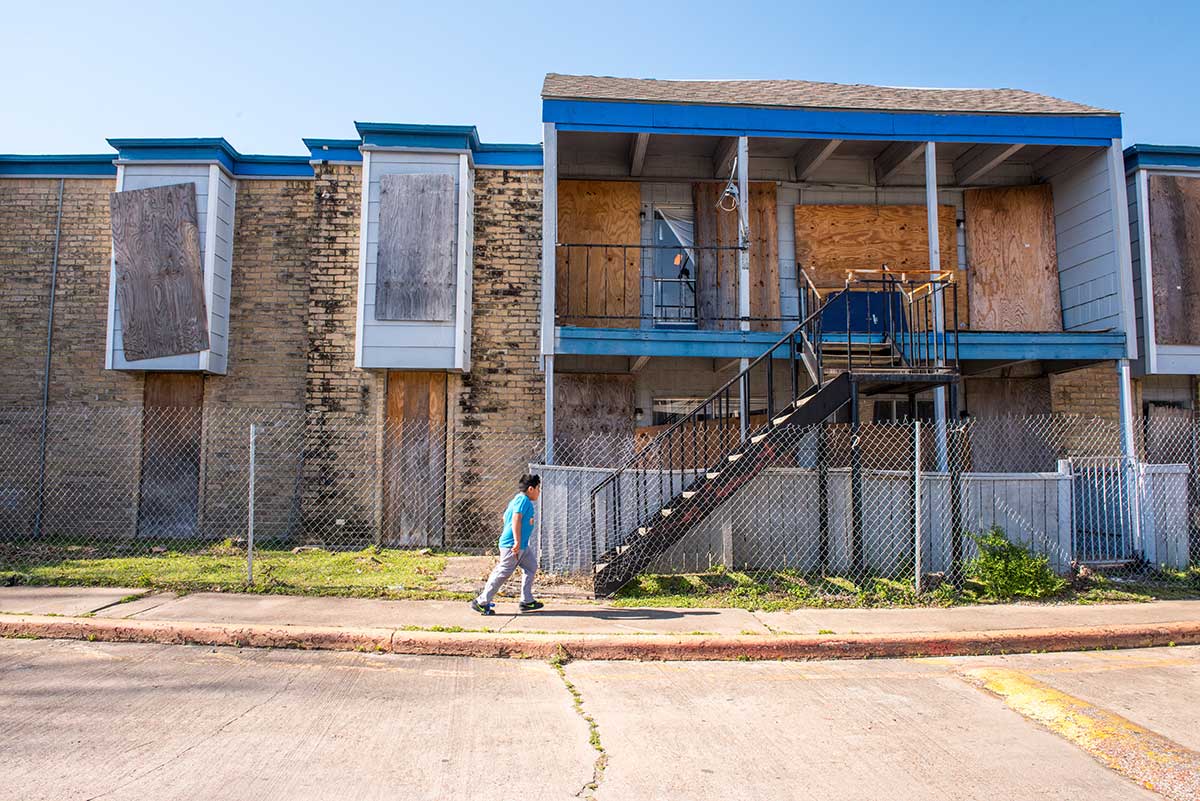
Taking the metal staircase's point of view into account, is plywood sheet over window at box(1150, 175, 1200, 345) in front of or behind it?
behind

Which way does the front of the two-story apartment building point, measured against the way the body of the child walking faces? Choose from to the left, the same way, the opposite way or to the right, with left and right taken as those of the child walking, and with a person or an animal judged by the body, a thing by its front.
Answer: to the right

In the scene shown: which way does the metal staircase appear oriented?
to the viewer's left

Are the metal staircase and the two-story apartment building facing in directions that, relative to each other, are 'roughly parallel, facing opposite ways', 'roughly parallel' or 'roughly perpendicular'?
roughly perpendicular

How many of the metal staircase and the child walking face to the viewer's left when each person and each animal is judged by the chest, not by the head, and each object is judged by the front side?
1

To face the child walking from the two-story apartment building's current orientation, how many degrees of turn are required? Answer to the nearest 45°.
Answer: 0° — it already faces them

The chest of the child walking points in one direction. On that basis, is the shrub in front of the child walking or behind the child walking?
in front

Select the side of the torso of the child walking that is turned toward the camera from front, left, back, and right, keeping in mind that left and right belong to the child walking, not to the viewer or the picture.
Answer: right

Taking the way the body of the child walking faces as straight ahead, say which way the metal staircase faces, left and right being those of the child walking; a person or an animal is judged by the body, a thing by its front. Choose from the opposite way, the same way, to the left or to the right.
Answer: the opposite way

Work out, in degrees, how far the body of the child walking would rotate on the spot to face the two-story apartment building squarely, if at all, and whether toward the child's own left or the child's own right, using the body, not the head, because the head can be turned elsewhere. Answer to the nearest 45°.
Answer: approximately 90° to the child's own left

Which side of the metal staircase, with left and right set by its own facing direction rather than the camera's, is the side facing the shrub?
back

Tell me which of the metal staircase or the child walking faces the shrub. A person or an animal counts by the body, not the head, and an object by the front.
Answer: the child walking
